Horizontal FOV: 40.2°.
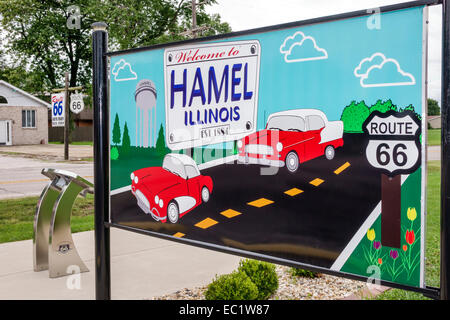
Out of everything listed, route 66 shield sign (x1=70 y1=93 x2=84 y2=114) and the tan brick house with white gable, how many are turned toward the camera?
2

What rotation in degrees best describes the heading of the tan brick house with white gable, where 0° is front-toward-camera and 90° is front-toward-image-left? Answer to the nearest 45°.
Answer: approximately 0°

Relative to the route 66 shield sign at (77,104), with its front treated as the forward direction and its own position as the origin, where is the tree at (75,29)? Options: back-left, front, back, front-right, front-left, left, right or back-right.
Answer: back

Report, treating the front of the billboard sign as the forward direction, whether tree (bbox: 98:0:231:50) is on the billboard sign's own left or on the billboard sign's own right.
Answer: on the billboard sign's own right

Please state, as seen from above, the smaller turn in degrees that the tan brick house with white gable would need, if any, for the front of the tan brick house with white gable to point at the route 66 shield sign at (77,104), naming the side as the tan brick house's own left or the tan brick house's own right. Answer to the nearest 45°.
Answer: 0° — it already faces it

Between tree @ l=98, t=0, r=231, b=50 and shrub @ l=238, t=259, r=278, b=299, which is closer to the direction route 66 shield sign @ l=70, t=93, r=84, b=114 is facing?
the shrub

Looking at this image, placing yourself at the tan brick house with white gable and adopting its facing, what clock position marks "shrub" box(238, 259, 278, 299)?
The shrub is roughly at 12 o'clock from the tan brick house with white gable.

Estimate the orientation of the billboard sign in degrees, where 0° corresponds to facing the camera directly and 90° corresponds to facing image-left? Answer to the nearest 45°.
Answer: approximately 45°

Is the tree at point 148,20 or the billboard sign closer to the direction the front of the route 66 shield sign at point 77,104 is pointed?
the billboard sign

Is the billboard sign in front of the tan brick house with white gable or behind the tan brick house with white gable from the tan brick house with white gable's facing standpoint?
in front

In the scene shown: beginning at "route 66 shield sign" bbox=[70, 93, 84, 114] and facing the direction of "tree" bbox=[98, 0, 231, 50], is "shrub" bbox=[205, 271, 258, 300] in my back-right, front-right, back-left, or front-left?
back-right
